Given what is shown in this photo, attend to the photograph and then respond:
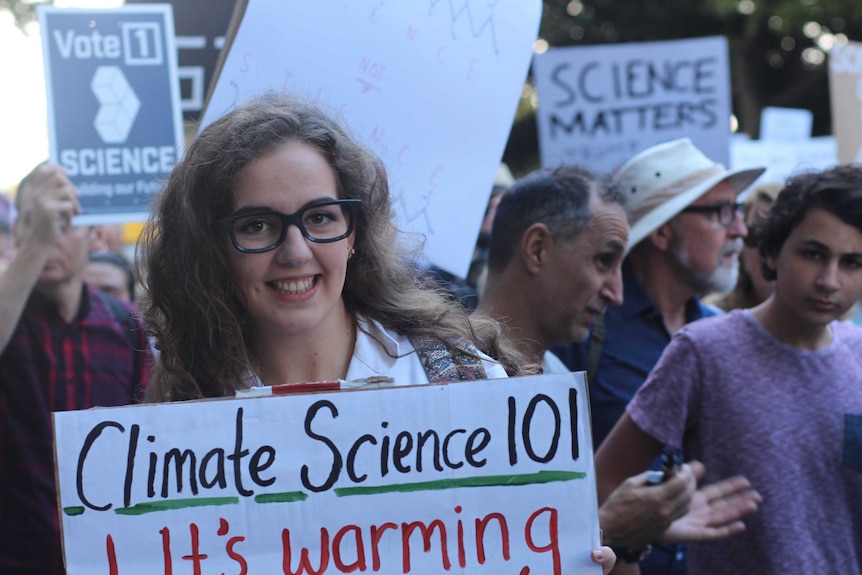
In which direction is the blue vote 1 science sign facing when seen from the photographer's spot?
facing the viewer

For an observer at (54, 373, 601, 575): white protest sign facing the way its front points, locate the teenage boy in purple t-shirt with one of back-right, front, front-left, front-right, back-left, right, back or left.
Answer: back-left

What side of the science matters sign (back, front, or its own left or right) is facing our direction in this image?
front

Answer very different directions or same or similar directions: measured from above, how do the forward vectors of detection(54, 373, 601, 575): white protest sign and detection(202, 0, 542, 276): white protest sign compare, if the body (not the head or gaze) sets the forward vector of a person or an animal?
same or similar directions

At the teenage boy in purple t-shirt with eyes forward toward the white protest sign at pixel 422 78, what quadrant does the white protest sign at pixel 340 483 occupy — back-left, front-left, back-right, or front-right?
front-left

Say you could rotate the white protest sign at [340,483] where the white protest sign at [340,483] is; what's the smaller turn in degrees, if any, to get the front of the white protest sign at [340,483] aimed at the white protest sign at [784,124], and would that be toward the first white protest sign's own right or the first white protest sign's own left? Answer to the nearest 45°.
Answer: approximately 135° to the first white protest sign's own left

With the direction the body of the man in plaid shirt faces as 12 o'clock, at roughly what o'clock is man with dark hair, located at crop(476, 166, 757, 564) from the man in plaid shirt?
The man with dark hair is roughly at 10 o'clock from the man in plaid shirt.

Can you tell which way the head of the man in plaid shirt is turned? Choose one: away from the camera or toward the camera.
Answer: toward the camera

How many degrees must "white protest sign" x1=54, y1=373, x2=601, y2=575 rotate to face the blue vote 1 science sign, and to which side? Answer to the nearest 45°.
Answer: approximately 180°

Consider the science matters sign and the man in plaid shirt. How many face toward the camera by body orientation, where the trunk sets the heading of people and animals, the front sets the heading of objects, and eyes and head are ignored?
2
